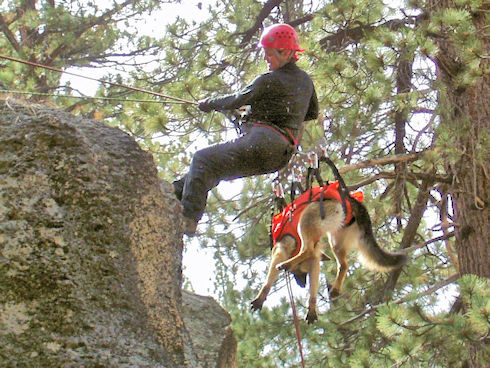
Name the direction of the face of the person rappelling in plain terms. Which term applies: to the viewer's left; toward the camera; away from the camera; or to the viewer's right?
to the viewer's left

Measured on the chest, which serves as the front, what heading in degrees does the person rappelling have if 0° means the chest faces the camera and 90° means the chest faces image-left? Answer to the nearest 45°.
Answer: approximately 135°
